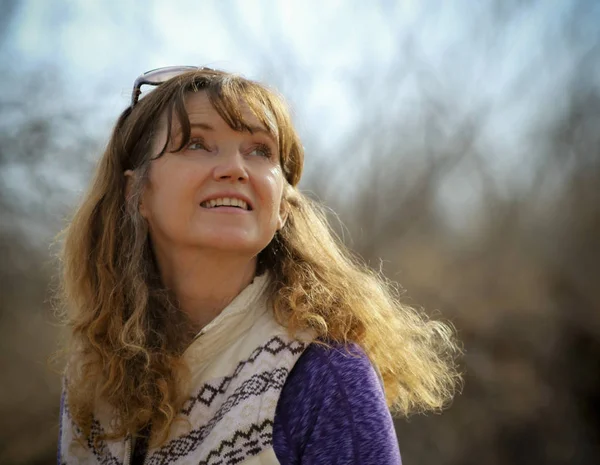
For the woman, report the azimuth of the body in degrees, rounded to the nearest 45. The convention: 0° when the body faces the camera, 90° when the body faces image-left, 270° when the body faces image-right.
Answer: approximately 45°

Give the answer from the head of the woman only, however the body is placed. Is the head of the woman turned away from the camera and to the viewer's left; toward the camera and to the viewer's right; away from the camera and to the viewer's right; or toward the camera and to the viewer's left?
toward the camera and to the viewer's right
